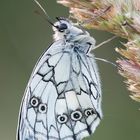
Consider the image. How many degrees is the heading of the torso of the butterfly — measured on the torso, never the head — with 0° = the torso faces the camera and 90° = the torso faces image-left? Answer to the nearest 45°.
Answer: approximately 90°
